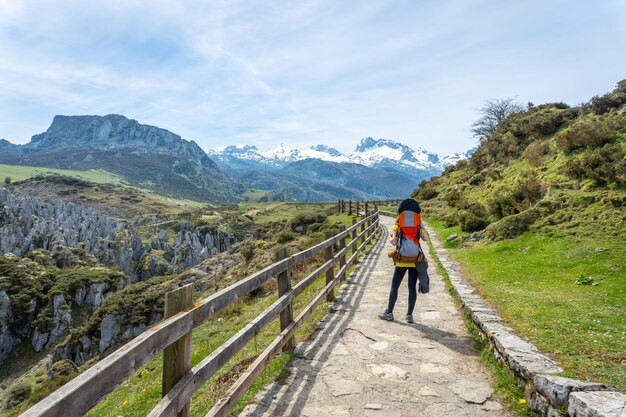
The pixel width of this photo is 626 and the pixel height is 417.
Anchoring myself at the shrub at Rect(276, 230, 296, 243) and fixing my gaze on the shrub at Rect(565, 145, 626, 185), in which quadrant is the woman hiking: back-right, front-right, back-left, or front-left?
front-right

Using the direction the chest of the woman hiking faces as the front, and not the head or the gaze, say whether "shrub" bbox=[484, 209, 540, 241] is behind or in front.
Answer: in front

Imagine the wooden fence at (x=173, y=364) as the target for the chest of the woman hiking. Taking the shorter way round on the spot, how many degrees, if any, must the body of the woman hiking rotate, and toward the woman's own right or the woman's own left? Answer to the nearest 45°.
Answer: approximately 180°

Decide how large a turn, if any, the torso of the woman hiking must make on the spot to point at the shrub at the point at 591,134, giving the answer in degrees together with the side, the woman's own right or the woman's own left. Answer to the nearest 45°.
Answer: approximately 45° to the woman's own right

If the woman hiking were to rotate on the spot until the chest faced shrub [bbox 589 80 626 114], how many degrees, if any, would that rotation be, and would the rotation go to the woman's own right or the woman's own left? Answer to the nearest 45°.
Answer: approximately 45° to the woman's own right

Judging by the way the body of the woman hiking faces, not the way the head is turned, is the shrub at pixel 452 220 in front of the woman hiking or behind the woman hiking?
in front

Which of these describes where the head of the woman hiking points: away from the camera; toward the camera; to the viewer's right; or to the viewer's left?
away from the camera

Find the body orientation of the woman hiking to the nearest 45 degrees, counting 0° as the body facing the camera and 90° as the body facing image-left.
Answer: approximately 180°

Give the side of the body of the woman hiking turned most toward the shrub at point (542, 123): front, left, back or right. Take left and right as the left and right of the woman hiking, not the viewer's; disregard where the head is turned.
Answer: front

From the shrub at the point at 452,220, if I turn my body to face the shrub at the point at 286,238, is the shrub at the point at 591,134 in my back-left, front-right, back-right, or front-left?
back-left

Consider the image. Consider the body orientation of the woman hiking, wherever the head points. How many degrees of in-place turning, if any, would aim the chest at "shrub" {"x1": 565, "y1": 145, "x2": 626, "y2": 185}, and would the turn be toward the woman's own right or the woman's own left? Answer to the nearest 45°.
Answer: approximately 45° to the woman's own right
